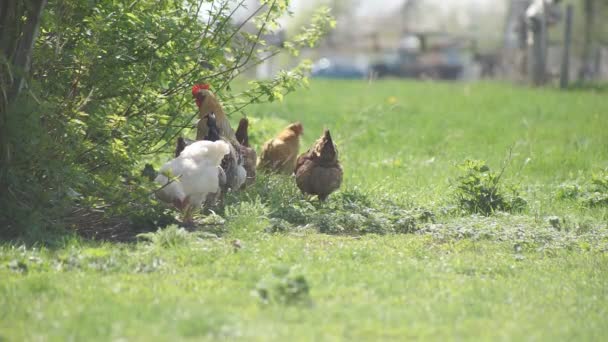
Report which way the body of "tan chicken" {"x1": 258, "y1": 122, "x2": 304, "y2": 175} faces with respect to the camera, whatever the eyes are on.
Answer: to the viewer's right

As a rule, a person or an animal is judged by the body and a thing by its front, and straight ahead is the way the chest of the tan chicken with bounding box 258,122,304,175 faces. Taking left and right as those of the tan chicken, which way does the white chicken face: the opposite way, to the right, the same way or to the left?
the opposite way

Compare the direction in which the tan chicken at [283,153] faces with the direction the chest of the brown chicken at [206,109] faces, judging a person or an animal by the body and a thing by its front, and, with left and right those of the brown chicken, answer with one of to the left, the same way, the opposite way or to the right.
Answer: the opposite way

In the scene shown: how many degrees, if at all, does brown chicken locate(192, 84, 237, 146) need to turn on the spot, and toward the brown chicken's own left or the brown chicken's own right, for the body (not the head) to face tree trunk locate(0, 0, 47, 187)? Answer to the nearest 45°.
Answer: approximately 45° to the brown chicken's own left

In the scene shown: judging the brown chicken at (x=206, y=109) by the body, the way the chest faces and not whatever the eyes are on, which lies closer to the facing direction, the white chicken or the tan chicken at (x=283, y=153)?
the white chicken

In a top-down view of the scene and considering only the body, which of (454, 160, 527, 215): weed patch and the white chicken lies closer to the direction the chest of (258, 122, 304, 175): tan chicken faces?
the weed patch

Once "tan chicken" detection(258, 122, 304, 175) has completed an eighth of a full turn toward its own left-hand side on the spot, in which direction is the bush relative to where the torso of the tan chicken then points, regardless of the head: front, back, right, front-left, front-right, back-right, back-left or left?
back

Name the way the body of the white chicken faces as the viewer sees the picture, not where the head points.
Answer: to the viewer's left

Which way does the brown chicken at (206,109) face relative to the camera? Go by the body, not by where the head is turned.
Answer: to the viewer's left
